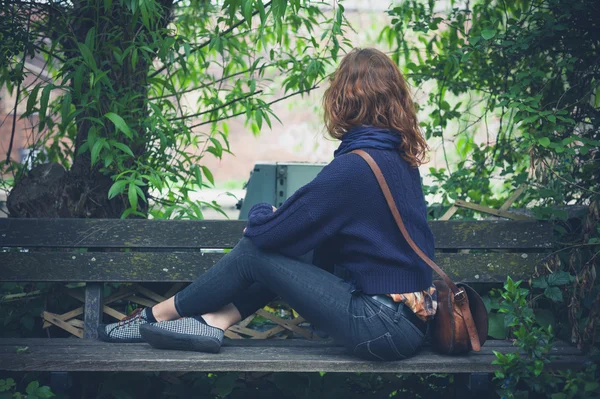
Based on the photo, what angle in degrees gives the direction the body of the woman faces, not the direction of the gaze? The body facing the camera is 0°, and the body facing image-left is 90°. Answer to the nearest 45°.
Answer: approximately 135°

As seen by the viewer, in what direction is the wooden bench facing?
toward the camera

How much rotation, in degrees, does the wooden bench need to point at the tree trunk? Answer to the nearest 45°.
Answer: approximately 135° to its right

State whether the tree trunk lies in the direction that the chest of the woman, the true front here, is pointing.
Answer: yes
